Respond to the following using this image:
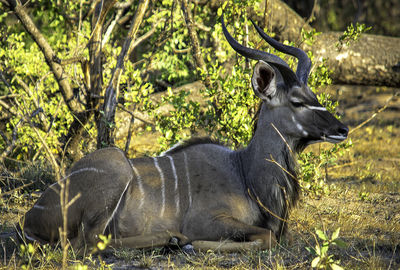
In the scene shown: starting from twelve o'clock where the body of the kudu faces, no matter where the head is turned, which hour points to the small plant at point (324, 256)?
The small plant is roughly at 2 o'clock from the kudu.

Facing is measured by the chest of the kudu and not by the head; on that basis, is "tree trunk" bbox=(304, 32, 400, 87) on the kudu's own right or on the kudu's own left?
on the kudu's own left

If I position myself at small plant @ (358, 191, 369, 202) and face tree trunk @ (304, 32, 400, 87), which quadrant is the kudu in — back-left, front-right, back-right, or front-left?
back-left

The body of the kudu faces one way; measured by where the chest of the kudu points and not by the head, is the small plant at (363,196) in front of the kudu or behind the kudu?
in front

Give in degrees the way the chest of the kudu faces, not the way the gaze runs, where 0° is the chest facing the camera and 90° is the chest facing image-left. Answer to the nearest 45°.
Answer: approximately 270°
